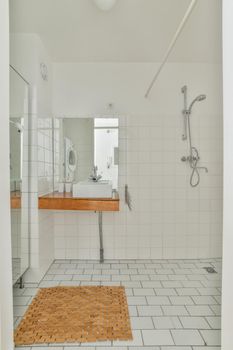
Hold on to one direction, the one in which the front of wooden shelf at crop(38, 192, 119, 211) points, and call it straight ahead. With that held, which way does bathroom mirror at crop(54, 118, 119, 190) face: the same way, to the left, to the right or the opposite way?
the same way

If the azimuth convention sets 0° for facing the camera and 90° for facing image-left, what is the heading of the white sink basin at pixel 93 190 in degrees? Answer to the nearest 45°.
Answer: approximately 0°

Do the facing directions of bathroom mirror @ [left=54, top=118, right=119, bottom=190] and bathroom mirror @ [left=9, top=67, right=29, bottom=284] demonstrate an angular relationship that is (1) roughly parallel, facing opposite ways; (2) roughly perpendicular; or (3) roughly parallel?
roughly perpendicular

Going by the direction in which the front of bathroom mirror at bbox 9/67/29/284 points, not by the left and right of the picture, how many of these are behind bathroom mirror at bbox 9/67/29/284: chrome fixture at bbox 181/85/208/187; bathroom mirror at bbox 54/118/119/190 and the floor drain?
0

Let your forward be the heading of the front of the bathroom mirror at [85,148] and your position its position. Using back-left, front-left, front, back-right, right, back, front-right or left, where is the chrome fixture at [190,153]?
left

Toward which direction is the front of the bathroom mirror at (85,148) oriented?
toward the camera

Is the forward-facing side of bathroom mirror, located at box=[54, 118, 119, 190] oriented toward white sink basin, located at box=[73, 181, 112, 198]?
yes

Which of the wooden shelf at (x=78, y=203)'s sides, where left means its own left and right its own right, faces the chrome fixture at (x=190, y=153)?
left

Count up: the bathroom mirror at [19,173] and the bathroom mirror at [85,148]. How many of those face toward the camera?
1

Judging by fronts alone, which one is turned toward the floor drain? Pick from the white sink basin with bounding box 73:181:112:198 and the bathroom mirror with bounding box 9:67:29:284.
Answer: the bathroom mirror

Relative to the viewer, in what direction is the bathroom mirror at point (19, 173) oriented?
to the viewer's right

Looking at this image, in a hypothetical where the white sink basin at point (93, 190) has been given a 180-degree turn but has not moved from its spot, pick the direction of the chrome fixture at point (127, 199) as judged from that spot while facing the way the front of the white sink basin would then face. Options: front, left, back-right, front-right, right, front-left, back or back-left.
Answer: front-right

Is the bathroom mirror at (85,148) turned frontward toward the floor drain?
no

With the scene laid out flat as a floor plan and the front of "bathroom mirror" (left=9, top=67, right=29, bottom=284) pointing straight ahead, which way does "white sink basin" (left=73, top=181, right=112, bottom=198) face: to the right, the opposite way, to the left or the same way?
to the right

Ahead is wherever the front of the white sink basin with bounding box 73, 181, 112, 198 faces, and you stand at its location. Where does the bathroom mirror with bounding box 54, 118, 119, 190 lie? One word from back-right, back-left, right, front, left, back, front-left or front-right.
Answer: back
